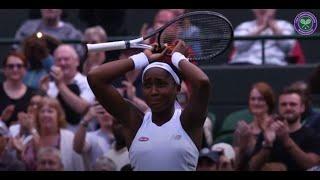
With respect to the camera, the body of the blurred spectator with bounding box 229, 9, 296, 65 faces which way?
toward the camera

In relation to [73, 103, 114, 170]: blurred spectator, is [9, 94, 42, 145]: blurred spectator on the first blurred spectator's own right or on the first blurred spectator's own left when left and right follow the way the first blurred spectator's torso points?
on the first blurred spectator's own right

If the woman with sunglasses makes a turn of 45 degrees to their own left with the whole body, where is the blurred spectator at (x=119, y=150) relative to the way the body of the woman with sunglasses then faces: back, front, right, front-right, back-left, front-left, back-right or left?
front

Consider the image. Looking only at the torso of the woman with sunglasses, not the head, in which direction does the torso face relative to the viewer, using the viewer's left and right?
facing the viewer

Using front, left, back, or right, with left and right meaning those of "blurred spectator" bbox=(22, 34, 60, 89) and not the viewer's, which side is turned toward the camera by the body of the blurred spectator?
front

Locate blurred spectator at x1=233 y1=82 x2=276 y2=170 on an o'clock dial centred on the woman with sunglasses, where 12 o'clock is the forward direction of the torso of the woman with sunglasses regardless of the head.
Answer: The blurred spectator is roughly at 10 o'clock from the woman with sunglasses.

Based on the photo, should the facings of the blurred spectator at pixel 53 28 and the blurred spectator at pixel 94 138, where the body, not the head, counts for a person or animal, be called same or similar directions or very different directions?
same or similar directions

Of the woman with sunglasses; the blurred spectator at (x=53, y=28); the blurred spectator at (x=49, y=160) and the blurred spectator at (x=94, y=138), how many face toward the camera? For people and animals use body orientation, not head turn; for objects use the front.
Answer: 4

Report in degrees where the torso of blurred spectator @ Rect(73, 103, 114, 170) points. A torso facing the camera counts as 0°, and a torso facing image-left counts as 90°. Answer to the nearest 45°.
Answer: approximately 0°

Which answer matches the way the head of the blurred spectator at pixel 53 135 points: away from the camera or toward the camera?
toward the camera

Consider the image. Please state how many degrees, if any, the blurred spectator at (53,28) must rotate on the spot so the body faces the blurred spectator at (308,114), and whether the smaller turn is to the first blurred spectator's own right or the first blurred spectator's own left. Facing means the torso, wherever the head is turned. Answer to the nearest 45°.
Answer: approximately 45° to the first blurred spectator's own left

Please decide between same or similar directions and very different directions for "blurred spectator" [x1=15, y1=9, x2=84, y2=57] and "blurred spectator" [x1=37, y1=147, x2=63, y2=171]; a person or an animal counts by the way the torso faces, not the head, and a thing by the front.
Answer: same or similar directions

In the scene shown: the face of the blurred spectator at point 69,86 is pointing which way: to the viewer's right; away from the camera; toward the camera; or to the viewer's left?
toward the camera
